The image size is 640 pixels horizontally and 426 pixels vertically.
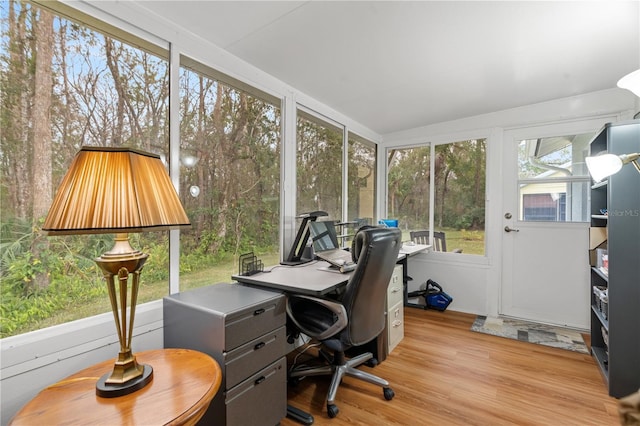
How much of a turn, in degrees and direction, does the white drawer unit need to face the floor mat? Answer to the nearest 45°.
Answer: approximately 45° to its left

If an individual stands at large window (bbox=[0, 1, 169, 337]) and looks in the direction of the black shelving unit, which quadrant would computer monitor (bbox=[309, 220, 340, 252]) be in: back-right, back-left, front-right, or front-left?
front-left

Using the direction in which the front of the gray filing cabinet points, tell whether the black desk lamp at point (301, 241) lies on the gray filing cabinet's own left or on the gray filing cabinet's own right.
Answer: on the gray filing cabinet's own left

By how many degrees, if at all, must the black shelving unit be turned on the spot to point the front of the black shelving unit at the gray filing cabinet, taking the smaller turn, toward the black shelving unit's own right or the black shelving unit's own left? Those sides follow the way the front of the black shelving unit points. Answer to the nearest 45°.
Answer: approximately 45° to the black shelving unit's own left

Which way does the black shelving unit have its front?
to the viewer's left

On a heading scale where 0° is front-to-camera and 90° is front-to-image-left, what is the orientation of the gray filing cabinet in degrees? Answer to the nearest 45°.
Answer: approximately 315°

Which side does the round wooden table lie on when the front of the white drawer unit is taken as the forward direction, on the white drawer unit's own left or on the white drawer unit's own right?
on the white drawer unit's own right

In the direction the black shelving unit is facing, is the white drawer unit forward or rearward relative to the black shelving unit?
forward

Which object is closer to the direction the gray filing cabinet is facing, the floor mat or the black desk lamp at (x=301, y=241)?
the floor mat
